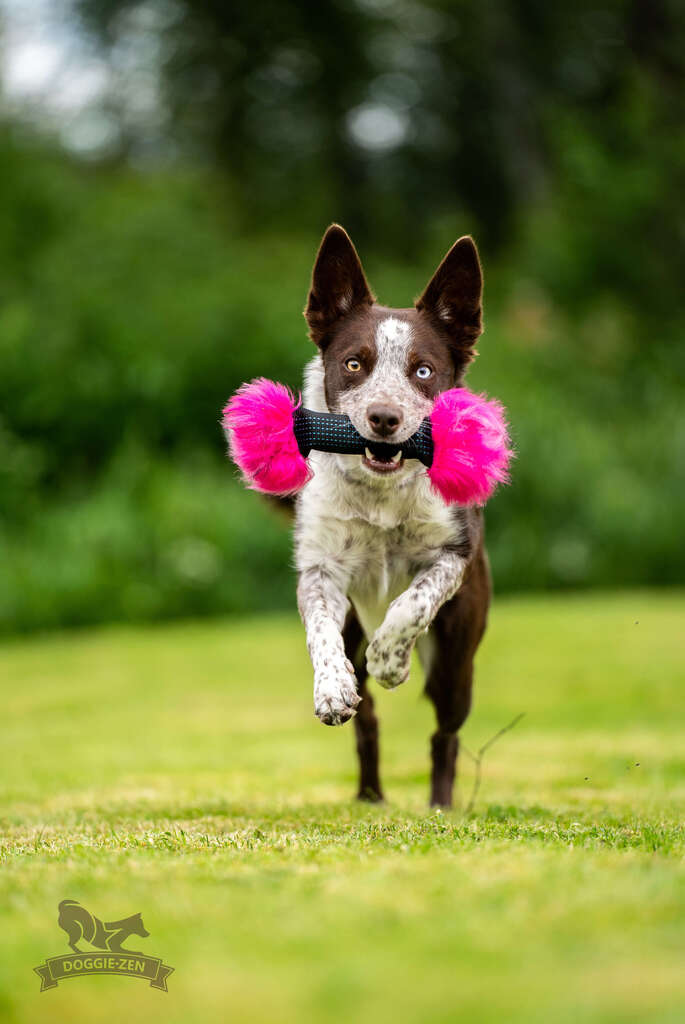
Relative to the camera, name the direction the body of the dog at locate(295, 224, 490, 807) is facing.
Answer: toward the camera
